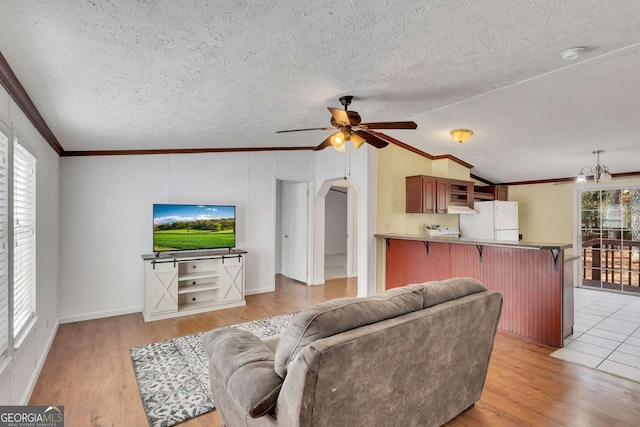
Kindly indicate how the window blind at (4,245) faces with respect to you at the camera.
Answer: facing to the right of the viewer

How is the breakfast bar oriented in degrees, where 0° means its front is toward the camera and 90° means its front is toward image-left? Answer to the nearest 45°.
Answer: approximately 45°

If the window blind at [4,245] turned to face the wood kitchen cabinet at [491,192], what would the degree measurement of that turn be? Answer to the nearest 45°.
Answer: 0° — it already faces it

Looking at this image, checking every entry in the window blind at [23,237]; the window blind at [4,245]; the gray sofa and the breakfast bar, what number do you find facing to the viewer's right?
2

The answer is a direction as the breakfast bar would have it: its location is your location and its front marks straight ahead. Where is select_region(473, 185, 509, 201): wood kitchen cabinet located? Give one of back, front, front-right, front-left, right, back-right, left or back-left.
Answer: back-right

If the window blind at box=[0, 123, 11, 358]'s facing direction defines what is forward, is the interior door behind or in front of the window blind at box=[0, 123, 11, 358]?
in front

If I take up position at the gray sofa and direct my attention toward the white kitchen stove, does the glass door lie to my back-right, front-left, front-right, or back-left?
front-right

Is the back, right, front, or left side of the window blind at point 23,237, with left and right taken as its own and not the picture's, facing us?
right

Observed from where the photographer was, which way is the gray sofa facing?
facing away from the viewer and to the left of the viewer

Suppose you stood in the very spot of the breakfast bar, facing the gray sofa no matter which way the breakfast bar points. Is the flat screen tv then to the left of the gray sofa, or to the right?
right

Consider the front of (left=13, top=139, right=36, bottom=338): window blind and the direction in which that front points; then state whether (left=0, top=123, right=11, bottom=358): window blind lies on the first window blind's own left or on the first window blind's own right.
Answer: on the first window blind's own right

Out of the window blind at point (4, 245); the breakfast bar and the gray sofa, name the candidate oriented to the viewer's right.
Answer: the window blind

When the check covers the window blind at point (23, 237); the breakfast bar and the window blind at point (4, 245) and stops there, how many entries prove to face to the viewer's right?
2

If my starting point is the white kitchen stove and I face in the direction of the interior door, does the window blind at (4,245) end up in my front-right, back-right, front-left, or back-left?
front-left

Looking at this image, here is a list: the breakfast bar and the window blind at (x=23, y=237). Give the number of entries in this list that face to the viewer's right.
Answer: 1

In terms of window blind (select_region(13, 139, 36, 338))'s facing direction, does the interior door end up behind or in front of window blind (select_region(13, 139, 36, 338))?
in front

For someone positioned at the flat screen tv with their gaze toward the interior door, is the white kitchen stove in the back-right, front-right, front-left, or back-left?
front-right

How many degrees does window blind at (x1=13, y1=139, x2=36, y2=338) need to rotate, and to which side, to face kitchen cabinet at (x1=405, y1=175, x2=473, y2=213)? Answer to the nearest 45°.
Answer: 0° — it already faces it
